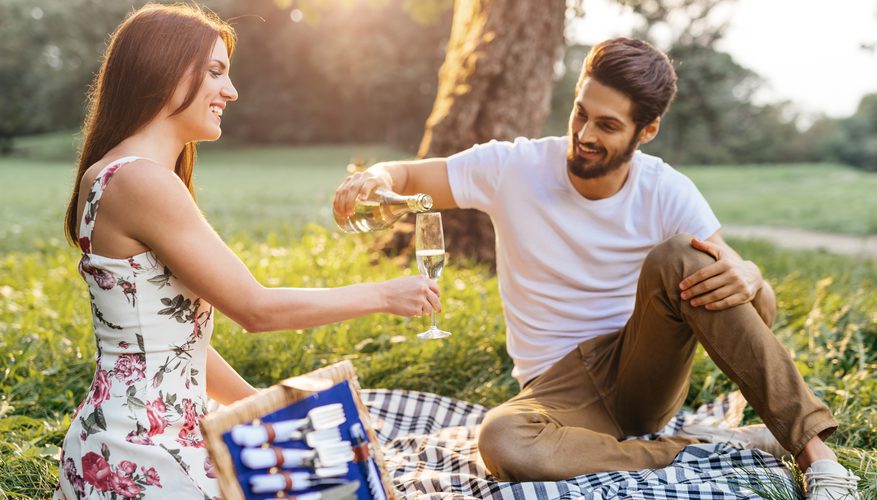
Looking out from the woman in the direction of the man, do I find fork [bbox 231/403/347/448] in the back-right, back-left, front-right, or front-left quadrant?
front-right

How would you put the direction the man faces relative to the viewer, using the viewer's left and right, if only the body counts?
facing the viewer

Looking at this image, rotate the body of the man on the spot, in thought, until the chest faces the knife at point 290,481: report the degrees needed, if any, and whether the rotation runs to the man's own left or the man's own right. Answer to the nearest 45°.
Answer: approximately 45° to the man's own right

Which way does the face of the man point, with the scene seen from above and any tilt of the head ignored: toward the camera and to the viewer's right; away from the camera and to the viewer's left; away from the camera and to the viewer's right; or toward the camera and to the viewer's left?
toward the camera and to the viewer's left

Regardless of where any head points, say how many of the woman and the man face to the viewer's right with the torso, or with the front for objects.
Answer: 1

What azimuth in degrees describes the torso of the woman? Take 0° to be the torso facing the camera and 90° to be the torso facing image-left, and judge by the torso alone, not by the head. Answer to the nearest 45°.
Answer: approximately 270°

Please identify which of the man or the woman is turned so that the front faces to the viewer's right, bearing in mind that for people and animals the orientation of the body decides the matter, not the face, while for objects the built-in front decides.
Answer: the woman

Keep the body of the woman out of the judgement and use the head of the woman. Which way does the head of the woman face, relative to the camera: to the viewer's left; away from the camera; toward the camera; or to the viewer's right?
to the viewer's right
